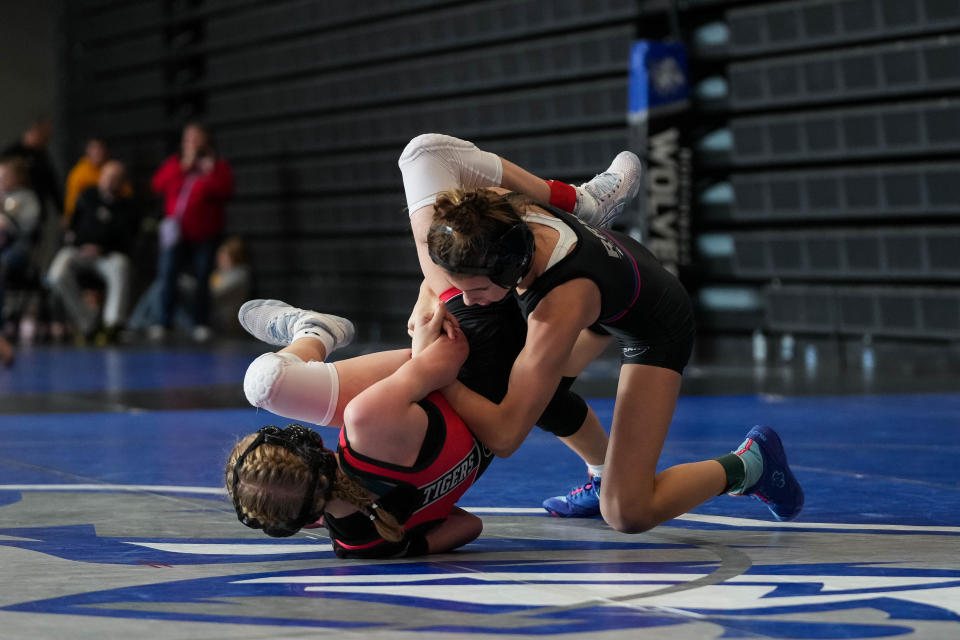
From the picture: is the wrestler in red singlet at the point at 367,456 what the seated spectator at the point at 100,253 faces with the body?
yes

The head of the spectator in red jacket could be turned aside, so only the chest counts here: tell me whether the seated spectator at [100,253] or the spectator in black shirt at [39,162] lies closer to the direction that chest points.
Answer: the seated spectator

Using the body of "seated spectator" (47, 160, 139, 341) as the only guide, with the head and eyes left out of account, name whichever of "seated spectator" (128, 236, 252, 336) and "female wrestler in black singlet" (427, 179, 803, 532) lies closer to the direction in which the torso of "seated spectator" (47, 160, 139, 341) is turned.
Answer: the female wrestler in black singlet

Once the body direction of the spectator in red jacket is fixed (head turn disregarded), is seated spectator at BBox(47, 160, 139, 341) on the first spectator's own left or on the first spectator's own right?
on the first spectator's own right

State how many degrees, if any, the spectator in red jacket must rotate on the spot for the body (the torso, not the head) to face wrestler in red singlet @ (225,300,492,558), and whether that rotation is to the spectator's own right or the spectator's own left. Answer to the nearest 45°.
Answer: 0° — they already face them

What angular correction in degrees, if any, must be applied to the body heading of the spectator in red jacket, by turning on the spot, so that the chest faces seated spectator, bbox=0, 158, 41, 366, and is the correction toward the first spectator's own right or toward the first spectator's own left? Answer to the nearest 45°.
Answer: approximately 90° to the first spectator's own right

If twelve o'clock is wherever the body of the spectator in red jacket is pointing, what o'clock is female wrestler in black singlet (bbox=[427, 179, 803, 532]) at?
The female wrestler in black singlet is roughly at 12 o'clock from the spectator in red jacket.

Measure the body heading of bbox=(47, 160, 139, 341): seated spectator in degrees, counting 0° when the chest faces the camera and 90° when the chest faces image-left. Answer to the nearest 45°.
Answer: approximately 0°

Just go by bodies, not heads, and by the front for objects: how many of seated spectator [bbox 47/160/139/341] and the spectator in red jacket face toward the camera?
2
